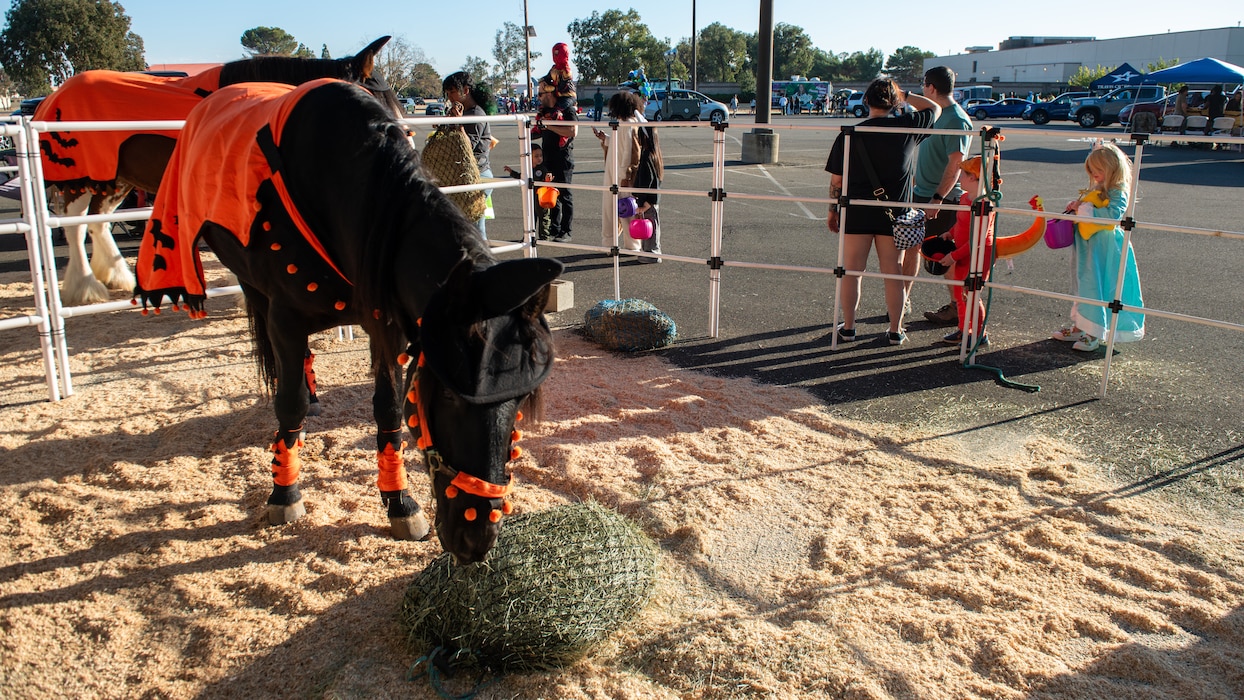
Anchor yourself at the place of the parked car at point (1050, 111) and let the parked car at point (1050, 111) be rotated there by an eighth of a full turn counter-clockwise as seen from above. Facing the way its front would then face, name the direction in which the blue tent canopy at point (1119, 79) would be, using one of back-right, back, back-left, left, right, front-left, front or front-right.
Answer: back

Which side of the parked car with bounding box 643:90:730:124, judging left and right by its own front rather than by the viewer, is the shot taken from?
right

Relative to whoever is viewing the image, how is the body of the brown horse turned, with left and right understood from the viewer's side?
facing to the right of the viewer

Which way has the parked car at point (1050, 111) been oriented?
to the viewer's left

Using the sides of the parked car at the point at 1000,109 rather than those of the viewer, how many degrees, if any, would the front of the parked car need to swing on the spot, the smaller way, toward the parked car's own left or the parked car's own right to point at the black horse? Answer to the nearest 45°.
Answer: approximately 90° to the parked car's own left

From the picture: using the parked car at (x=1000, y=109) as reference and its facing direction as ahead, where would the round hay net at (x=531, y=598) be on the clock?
The round hay net is roughly at 9 o'clock from the parked car.

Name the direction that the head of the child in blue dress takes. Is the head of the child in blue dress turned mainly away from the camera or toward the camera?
toward the camera

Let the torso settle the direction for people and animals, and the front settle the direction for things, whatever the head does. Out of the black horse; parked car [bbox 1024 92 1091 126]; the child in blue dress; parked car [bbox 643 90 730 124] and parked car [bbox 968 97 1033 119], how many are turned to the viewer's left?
3

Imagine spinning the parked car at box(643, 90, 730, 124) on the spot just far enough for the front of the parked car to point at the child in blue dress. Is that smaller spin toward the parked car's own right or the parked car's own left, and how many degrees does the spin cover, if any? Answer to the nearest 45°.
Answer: approximately 90° to the parked car's own right

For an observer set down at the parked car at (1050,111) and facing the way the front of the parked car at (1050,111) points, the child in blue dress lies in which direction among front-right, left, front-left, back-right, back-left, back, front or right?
left

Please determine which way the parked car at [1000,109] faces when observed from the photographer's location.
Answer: facing to the left of the viewer

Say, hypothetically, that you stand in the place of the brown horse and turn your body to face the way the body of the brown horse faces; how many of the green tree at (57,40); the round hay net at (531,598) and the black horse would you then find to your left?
1
